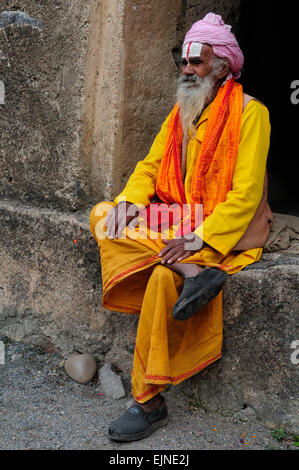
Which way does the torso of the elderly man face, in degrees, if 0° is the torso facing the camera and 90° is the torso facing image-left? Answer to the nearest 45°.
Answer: approximately 45°
